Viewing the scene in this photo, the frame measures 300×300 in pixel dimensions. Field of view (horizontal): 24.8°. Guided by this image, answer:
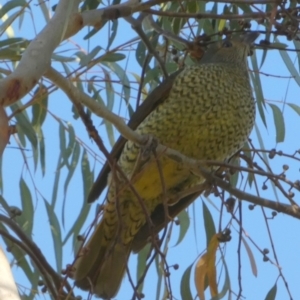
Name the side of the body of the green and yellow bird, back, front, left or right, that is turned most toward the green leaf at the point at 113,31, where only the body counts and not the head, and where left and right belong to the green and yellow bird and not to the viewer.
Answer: right
